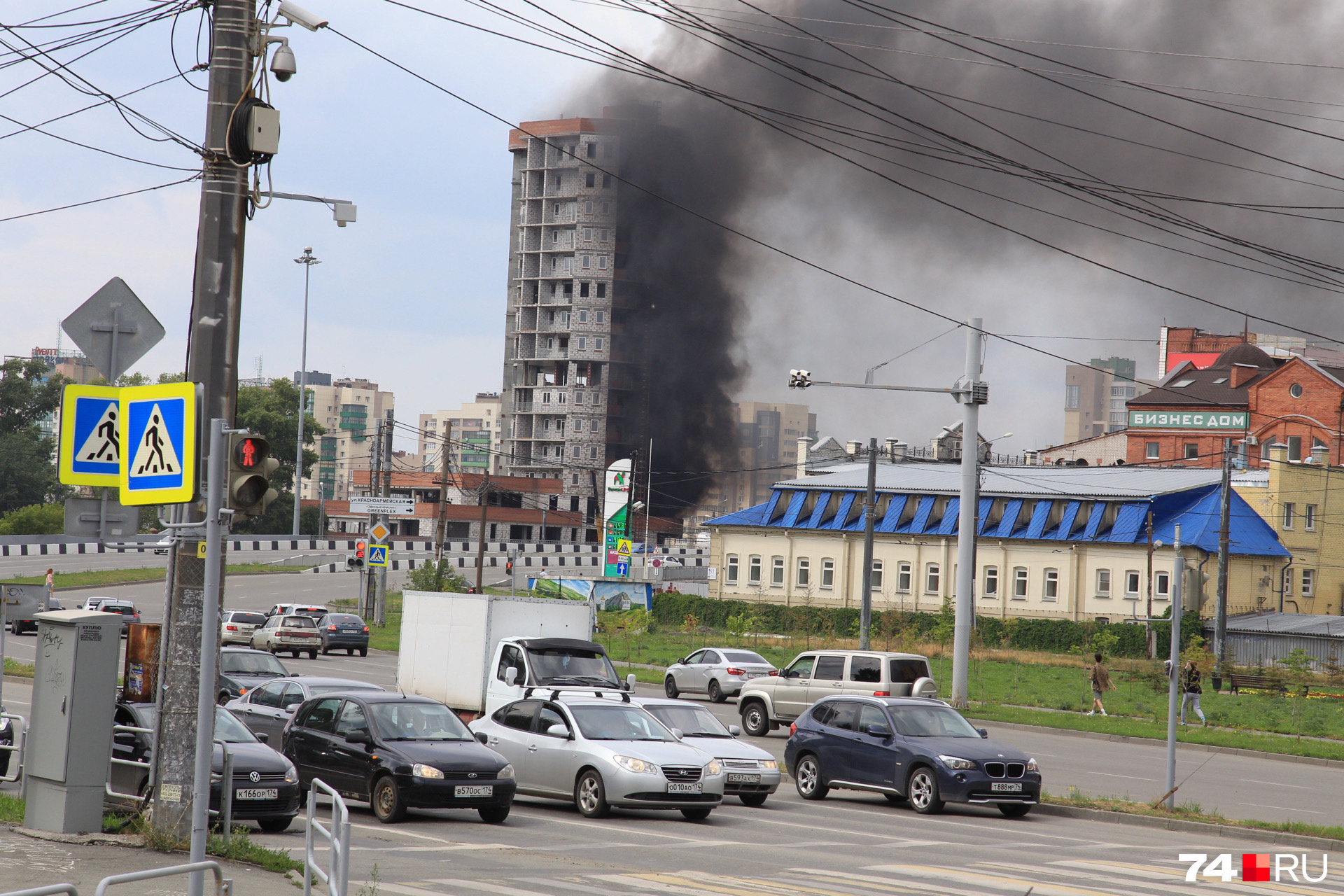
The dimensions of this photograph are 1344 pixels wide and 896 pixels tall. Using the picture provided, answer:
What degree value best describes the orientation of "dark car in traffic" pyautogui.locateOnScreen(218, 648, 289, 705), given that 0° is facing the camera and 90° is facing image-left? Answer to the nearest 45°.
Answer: approximately 315°

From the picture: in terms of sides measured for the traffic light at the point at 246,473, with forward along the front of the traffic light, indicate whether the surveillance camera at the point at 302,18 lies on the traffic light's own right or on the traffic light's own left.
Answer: on the traffic light's own left

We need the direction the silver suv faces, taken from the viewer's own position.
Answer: facing away from the viewer and to the left of the viewer

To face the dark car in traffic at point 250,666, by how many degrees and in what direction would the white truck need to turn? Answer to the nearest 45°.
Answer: approximately 135° to its right

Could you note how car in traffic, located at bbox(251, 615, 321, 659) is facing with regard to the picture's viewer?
facing away from the viewer and to the left of the viewer

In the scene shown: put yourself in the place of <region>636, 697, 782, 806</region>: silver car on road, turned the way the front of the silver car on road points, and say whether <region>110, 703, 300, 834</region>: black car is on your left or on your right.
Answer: on your right

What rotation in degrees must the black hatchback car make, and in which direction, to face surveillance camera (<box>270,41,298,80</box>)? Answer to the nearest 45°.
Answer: approximately 45° to its right

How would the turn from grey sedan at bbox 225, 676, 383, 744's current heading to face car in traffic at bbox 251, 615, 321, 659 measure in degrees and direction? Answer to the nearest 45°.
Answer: approximately 135° to its left

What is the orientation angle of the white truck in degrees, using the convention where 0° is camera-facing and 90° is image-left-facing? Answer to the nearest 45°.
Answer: approximately 315°

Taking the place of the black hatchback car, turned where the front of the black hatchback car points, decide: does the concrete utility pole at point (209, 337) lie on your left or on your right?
on your right

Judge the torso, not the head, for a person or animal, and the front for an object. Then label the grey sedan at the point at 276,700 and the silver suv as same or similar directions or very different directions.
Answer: very different directions
